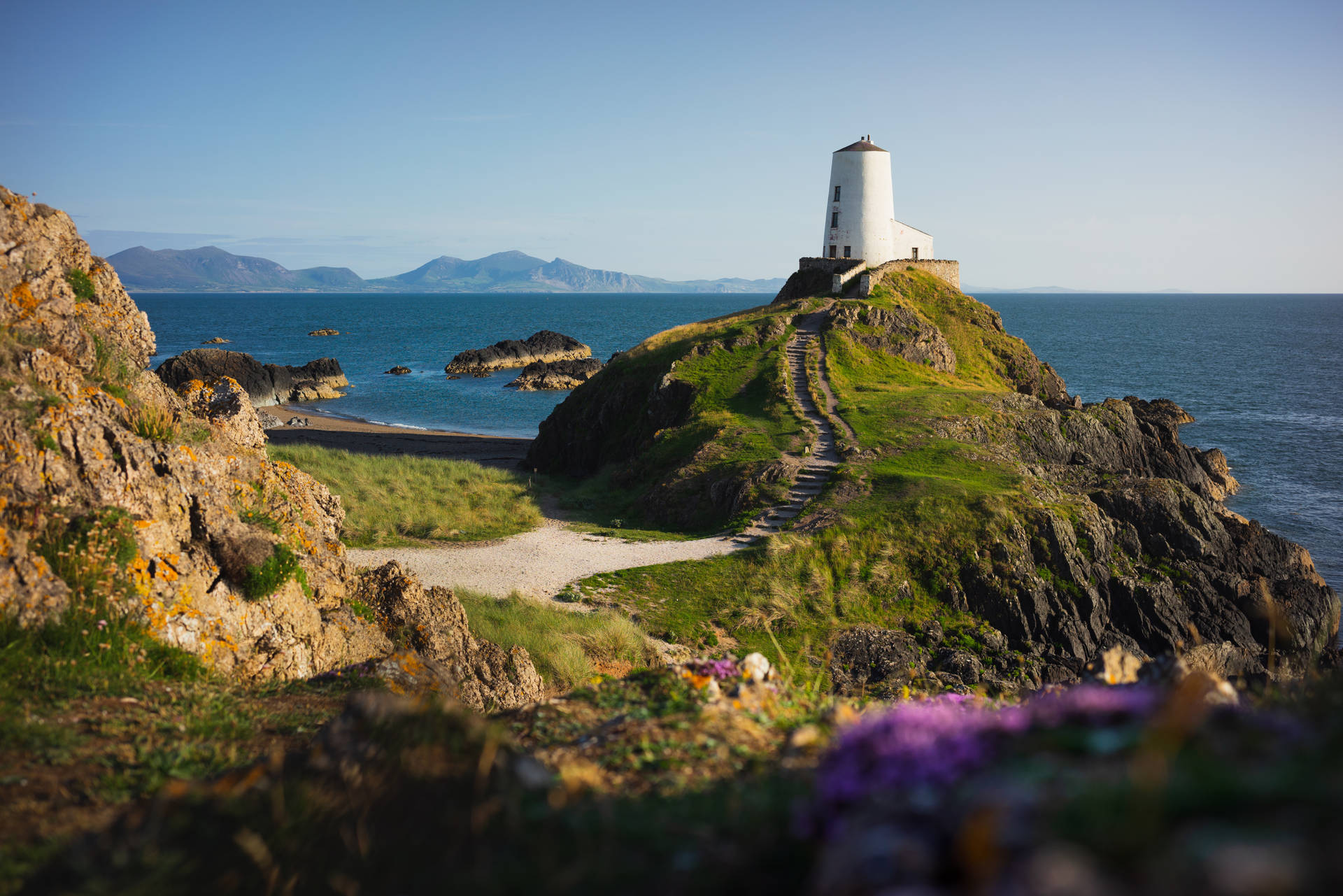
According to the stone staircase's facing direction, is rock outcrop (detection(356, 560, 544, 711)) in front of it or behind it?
in front

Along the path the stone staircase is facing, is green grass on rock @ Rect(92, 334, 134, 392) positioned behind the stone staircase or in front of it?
in front

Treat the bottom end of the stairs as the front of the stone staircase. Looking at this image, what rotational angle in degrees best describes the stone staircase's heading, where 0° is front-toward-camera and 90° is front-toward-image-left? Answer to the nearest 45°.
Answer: approximately 0°

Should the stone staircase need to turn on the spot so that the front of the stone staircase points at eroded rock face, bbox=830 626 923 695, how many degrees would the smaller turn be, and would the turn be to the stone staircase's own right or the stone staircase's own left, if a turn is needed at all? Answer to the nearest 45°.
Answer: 0° — it already faces it

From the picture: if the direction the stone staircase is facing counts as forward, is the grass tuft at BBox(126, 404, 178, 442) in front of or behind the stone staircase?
in front
